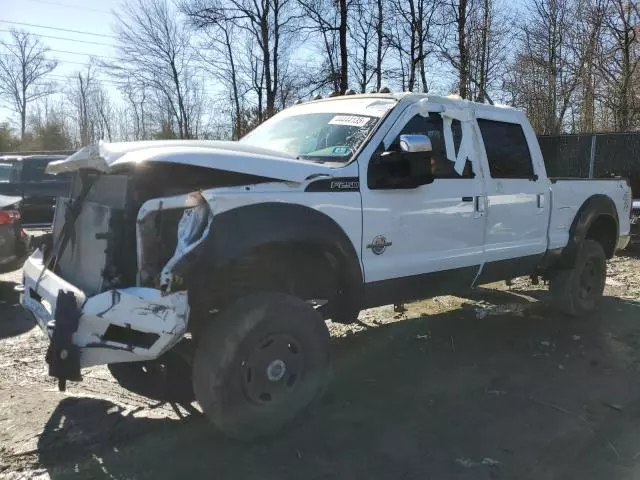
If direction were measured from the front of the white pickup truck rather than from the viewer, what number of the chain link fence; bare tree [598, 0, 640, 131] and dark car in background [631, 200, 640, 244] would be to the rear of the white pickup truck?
3

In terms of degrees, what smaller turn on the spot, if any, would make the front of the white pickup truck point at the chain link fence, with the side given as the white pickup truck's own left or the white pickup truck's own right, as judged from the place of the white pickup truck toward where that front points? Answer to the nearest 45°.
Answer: approximately 180°

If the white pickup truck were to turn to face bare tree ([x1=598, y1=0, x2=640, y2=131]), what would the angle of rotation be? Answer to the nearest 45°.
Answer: approximately 180°

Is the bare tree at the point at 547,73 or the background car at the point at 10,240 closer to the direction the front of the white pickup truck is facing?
the background car

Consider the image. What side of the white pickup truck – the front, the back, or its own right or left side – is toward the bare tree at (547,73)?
back

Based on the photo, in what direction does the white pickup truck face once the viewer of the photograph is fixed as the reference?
facing the viewer and to the left of the viewer

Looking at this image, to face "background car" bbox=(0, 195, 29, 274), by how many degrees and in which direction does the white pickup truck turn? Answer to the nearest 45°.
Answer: approximately 90° to its right

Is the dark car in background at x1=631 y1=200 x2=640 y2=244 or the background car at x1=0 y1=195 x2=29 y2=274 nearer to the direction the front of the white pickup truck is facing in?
the background car

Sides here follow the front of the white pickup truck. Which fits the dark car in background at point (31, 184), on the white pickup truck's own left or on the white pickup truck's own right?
on the white pickup truck's own right

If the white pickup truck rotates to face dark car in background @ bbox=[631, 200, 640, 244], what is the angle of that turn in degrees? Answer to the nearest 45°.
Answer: approximately 180°
